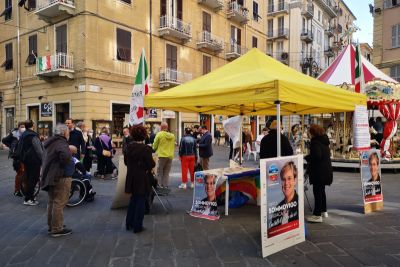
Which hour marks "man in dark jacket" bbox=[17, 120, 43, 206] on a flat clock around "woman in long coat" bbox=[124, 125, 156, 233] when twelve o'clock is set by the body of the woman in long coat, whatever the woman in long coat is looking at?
The man in dark jacket is roughly at 9 o'clock from the woman in long coat.

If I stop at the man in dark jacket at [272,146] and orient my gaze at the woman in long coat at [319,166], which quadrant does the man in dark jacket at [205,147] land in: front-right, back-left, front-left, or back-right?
back-left

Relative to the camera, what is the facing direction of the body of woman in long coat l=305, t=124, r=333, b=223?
to the viewer's left

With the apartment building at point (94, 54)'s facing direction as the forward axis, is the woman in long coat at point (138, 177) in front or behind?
in front

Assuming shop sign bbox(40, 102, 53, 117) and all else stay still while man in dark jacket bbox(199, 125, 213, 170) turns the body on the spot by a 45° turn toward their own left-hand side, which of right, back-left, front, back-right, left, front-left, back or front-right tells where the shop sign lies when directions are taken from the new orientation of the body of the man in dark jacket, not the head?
right

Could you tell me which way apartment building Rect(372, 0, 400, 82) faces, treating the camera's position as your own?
facing the viewer and to the left of the viewer

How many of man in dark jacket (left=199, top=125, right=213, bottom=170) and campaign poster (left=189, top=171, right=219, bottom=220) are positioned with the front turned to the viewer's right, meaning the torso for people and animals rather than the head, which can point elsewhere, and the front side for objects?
0

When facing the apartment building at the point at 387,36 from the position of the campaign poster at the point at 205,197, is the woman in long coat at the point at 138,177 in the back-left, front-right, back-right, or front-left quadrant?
back-left

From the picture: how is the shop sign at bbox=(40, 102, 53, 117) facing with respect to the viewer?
toward the camera

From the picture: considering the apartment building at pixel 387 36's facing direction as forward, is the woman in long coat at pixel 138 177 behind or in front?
in front

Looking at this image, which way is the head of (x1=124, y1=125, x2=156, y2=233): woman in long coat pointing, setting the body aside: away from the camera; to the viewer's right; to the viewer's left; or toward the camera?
away from the camera

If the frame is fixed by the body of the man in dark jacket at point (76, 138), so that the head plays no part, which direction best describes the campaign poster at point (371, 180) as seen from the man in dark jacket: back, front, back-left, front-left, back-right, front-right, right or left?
left

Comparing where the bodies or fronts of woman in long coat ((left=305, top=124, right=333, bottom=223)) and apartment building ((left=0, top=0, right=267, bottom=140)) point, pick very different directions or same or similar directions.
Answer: very different directions

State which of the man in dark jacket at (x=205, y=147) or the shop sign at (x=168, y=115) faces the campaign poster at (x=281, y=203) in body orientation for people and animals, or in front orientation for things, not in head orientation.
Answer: the shop sign

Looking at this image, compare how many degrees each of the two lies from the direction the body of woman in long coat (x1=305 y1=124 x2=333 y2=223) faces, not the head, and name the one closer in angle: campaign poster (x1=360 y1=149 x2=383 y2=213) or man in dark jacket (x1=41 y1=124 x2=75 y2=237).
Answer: the man in dark jacket

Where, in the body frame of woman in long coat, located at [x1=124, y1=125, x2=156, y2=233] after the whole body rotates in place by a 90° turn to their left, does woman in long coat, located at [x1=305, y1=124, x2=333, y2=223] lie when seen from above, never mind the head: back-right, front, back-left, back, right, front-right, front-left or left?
back-right
